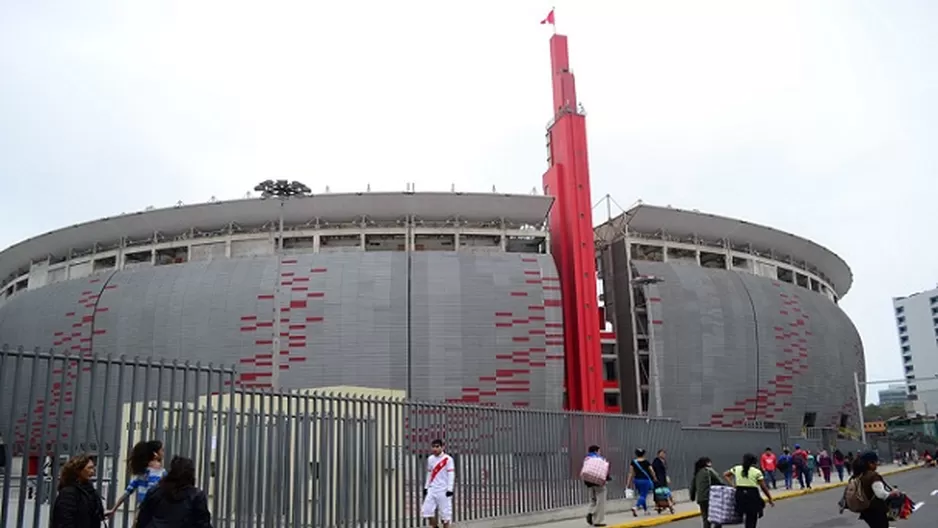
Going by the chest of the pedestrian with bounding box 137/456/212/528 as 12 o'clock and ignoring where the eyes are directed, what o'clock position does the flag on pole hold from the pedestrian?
The flag on pole is roughly at 1 o'clock from the pedestrian.

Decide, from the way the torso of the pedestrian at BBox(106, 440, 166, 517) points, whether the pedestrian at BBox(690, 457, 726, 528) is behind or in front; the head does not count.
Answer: in front

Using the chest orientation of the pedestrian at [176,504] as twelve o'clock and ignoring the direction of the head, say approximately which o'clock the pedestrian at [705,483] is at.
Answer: the pedestrian at [705,483] is roughly at 2 o'clock from the pedestrian at [176,504].

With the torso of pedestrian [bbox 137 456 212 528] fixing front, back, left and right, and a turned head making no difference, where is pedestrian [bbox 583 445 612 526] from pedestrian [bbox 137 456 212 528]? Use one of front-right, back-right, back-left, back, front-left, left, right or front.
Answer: front-right

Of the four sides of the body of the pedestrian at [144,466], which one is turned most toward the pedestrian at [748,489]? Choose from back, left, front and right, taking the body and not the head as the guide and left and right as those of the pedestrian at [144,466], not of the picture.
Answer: front

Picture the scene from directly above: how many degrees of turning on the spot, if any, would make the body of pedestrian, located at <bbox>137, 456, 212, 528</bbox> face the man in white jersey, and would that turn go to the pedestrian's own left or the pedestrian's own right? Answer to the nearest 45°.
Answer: approximately 45° to the pedestrian's own right

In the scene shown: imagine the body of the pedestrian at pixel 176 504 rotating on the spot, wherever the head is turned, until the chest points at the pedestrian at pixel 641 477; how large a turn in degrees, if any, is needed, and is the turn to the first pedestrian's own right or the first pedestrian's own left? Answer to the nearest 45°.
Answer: approximately 45° to the first pedestrian's own right

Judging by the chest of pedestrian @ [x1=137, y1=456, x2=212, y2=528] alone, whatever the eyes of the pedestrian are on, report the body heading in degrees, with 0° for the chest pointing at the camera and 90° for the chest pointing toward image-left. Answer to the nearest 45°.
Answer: approximately 180°

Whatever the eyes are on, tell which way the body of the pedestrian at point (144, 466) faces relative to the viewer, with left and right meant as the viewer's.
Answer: facing to the right of the viewer

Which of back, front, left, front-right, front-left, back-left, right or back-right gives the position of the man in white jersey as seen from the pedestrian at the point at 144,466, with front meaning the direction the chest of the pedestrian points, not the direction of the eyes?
front-left

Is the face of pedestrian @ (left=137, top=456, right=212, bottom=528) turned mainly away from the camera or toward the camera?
away from the camera
